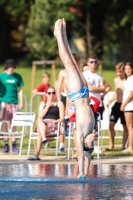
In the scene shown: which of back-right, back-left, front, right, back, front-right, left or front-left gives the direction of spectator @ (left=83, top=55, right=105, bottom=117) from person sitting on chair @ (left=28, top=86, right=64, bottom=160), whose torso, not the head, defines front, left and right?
back-left

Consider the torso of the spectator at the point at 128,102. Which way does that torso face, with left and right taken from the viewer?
facing the viewer and to the left of the viewer

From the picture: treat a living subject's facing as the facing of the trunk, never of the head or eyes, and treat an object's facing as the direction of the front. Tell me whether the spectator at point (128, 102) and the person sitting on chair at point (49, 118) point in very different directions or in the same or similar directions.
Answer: same or similar directions

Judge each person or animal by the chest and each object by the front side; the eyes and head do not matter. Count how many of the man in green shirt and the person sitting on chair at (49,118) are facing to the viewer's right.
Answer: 0

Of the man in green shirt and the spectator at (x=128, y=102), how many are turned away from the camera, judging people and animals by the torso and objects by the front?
0

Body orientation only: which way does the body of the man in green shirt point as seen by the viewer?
toward the camera

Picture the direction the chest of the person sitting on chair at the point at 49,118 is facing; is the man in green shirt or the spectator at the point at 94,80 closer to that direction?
the man in green shirt

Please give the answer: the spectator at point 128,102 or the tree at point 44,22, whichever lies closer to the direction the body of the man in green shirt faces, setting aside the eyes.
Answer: the spectator

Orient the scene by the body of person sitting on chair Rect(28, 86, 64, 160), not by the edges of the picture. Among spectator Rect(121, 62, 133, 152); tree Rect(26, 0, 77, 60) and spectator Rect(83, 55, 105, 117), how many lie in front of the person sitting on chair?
0

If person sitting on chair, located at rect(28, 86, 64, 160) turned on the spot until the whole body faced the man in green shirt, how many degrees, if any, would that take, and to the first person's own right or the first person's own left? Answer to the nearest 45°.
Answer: approximately 90° to the first person's own right

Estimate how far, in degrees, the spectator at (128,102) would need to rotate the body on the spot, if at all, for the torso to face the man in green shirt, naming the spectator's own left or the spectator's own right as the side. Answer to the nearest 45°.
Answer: approximately 45° to the spectator's own right

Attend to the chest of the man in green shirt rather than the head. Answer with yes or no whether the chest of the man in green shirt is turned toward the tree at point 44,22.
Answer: no

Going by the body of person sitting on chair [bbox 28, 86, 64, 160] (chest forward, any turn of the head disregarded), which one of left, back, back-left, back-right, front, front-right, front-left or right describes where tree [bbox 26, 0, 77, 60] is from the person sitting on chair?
back-right

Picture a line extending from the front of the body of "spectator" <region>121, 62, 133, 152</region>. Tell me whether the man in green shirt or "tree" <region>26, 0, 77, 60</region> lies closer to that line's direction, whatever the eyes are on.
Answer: the man in green shirt

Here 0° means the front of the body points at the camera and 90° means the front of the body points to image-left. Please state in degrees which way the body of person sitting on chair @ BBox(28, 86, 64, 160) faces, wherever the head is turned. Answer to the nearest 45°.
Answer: approximately 45°

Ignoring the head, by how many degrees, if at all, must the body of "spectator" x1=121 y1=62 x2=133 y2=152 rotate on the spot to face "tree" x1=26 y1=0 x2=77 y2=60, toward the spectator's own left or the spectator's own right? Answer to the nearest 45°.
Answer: approximately 135° to the spectator's own right

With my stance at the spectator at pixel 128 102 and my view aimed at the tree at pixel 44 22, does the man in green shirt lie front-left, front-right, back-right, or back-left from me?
front-left
